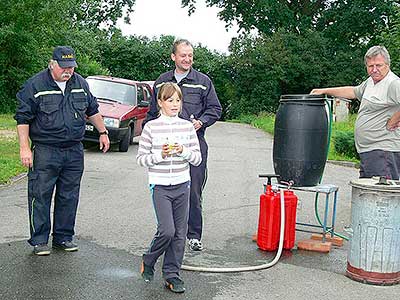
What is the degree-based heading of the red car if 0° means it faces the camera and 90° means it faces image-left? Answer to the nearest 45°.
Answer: approximately 45°

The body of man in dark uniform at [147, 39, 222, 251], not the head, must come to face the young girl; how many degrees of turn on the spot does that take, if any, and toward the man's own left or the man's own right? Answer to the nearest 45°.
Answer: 0° — they already face them

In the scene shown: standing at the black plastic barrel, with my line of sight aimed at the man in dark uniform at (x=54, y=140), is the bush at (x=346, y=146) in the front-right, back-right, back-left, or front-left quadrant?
back-right

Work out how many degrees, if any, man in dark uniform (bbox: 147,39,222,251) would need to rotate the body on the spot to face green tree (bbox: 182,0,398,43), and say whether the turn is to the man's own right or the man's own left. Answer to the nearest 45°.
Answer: approximately 180°

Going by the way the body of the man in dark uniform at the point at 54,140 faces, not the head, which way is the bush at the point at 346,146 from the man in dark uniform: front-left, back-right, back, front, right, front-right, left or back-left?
left

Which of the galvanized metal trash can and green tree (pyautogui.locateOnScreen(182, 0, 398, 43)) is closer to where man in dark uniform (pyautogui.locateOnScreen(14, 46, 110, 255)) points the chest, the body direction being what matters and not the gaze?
the galvanized metal trash can

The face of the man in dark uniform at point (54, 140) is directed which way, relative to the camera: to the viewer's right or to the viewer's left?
to the viewer's right

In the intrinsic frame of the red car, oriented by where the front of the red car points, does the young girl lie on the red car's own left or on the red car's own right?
on the red car's own left

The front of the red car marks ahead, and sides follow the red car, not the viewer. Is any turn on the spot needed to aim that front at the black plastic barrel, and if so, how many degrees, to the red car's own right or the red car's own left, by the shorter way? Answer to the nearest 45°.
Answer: approximately 45° to the red car's own left

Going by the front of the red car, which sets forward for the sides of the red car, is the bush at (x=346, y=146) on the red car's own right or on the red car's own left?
on the red car's own left

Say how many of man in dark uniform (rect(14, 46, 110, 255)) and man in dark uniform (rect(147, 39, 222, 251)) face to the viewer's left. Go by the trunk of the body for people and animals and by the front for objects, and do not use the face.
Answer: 0

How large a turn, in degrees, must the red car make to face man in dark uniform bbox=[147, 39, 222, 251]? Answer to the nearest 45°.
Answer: approximately 45° to its left

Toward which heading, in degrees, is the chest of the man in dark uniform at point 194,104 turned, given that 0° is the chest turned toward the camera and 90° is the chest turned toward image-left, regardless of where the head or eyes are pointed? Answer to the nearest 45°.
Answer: approximately 0°
